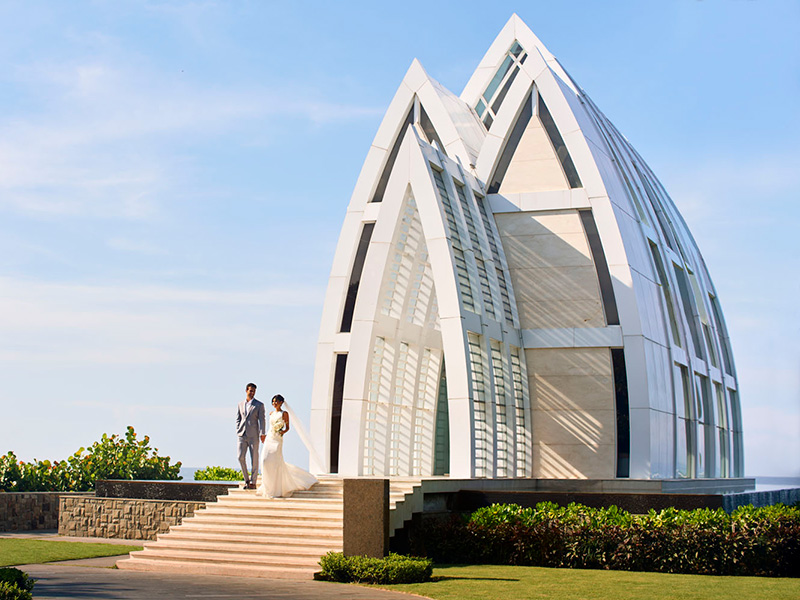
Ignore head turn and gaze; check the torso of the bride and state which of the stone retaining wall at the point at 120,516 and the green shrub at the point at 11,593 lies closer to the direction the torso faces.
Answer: the green shrub

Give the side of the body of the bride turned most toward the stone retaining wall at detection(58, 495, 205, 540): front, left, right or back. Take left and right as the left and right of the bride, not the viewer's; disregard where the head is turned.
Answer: right

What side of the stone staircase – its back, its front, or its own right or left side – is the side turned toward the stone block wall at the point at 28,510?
right

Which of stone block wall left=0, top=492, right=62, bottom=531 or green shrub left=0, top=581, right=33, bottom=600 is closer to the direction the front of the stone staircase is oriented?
the green shrub

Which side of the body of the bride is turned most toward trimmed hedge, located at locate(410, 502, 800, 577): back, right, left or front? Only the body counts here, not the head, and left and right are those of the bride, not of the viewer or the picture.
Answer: left

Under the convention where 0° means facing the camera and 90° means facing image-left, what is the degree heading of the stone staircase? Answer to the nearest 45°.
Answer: approximately 45°

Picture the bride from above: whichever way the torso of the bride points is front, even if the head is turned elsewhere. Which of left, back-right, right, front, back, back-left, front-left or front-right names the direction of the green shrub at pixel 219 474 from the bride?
back-right
